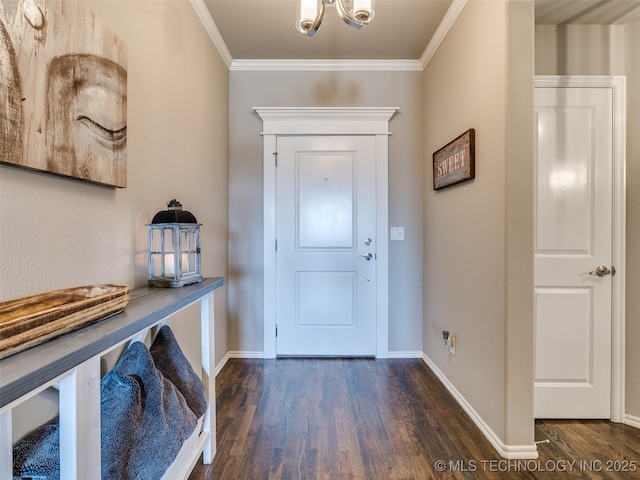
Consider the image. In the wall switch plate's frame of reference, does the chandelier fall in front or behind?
in front

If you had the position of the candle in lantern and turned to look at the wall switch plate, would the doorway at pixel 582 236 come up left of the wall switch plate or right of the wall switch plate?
right

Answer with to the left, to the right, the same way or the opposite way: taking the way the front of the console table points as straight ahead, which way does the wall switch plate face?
to the right

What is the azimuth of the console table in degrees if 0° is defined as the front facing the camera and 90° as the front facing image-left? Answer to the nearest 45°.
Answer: approximately 315°

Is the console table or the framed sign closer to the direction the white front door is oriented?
the console table

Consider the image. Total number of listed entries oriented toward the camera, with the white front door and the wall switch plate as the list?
2

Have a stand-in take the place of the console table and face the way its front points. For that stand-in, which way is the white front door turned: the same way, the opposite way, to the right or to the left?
to the right

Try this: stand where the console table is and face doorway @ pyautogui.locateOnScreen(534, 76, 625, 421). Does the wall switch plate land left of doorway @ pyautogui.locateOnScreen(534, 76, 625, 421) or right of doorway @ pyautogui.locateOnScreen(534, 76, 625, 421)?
left

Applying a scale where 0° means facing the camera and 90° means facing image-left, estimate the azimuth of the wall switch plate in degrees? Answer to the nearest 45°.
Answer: approximately 0°

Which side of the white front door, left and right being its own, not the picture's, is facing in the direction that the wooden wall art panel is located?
front
